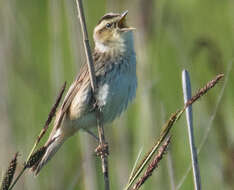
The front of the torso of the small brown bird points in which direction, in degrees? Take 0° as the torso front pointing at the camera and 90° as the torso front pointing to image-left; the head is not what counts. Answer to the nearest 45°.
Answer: approximately 270°

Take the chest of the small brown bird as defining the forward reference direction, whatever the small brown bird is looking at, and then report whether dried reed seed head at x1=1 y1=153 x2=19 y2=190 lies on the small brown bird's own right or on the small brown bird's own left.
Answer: on the small brown bird's own right
